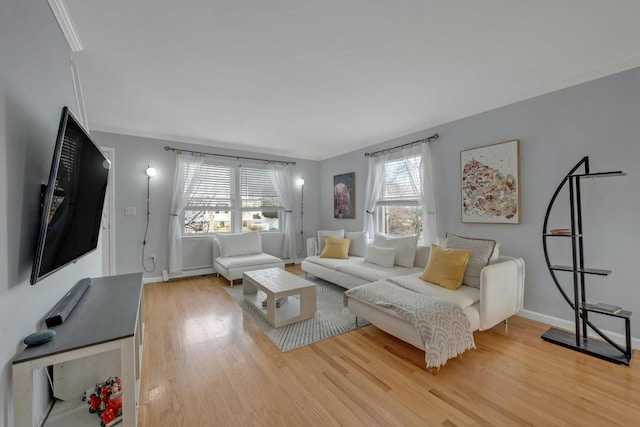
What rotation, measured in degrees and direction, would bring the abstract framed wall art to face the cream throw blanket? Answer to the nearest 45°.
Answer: approximately 45° to its left

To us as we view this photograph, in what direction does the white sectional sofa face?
facing the viewer and to the left of the viewer

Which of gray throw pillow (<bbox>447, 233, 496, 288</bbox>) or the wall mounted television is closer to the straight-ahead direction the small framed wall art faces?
the wall mounted television

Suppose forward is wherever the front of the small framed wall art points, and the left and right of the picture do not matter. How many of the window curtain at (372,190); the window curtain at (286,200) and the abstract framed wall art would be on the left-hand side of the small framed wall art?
2

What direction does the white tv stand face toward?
to the viewer's right

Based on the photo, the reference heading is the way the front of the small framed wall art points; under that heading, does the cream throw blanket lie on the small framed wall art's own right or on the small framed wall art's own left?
on the small framed wall art's own left

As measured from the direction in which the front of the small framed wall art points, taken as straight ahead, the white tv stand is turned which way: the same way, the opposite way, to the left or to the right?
the opposite way

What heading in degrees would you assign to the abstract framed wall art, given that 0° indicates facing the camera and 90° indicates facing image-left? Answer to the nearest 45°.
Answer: approximately 45°

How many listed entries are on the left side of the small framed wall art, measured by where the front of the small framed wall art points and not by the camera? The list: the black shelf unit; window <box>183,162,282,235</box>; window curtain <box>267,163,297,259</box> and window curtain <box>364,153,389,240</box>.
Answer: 2

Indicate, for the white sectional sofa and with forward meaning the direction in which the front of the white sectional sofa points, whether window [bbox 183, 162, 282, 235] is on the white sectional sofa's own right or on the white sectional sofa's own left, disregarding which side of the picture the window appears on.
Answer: on the white sectional sofa's own right

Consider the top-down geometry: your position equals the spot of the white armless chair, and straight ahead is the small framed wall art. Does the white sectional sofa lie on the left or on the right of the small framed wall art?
right

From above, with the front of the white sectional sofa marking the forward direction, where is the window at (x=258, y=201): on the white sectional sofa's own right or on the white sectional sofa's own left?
on the white sectional sofa's own right

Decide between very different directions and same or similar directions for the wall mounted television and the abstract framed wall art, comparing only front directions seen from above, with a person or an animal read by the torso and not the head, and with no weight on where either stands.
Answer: very different directions

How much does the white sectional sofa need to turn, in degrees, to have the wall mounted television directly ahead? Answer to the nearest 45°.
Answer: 0° — it already faces it

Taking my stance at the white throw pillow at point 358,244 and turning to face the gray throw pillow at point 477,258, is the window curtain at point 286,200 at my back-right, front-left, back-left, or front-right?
back-right

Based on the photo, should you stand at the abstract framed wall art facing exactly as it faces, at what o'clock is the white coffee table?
The white coffee table is roughly at 12 o'clock from the abstract framed wall art.
